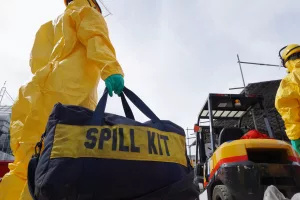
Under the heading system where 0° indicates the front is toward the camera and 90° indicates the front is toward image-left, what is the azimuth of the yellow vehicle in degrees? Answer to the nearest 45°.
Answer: approximately 135°

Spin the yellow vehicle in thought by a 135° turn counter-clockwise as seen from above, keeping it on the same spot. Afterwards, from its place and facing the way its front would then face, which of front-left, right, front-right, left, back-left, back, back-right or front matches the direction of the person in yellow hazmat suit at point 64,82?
front-right

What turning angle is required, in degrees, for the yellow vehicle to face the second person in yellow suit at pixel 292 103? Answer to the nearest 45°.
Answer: approximately 90° to its right

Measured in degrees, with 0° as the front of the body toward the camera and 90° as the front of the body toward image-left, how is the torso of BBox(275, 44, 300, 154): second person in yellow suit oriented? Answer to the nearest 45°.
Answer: approximately 45°

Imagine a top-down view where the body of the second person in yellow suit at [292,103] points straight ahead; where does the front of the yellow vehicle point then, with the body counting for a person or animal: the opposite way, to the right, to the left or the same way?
to the right

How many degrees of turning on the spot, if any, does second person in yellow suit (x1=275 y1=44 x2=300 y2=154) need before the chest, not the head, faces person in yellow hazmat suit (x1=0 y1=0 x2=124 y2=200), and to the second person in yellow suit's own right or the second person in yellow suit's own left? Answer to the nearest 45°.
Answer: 0° — they already face them
